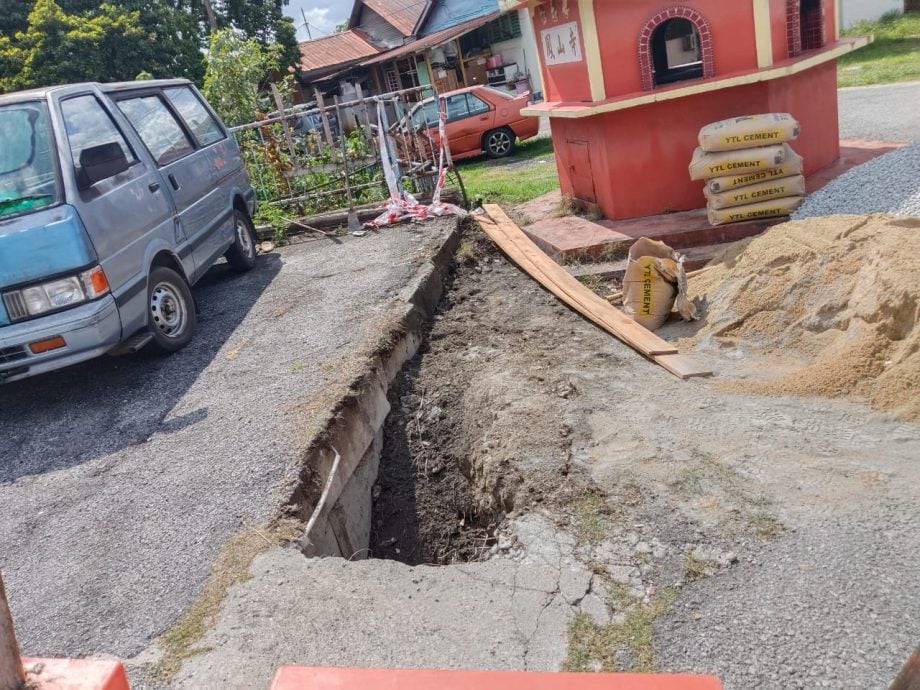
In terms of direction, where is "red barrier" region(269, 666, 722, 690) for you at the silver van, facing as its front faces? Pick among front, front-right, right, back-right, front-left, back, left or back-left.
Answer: front-left

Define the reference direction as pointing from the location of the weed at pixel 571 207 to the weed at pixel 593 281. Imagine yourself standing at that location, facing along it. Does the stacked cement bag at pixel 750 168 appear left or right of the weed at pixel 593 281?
left

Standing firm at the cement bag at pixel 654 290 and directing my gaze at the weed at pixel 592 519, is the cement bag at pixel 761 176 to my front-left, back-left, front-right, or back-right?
back-left

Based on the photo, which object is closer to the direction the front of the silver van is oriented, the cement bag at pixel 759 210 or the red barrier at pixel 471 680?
the red barrier

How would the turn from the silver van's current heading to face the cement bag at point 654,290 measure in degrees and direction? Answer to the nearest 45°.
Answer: approximately 135° to its left

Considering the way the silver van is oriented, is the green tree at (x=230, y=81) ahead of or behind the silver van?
behind

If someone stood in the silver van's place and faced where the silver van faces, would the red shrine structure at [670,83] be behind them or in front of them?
behind

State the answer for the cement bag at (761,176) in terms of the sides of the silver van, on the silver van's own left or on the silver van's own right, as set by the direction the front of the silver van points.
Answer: on the silver van's own left

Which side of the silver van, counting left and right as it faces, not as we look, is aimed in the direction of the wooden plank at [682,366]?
left

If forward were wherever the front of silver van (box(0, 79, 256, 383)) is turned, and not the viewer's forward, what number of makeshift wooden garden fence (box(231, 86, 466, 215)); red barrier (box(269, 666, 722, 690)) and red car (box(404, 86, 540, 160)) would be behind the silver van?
2

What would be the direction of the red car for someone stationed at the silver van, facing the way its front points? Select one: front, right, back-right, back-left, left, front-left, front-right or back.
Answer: back

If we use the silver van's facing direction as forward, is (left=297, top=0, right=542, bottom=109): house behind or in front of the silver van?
behind

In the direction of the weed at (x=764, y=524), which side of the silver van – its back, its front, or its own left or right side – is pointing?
left
